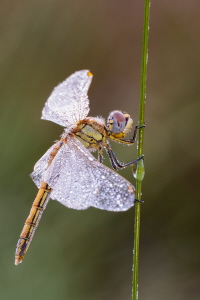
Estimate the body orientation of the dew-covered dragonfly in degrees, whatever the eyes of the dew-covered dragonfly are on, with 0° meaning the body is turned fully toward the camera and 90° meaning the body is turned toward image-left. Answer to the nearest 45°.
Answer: approximately 270°
